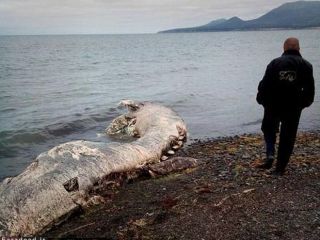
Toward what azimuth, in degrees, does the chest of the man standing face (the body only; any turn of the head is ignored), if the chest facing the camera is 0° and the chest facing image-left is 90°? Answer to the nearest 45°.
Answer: approximately 180°
